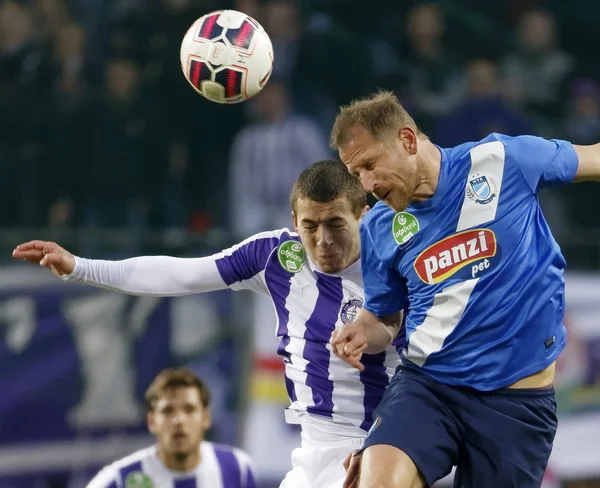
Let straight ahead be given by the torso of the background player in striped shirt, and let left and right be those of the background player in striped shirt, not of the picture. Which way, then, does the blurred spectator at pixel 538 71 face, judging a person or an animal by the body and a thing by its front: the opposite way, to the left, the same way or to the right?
the same way

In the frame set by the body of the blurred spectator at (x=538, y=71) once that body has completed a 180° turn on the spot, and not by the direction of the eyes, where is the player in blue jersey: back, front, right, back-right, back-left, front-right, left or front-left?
back

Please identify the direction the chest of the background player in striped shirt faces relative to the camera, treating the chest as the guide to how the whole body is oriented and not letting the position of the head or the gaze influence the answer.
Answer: toward the camera

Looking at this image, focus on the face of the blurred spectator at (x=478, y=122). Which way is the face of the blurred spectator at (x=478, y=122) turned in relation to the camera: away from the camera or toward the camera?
toward the camera

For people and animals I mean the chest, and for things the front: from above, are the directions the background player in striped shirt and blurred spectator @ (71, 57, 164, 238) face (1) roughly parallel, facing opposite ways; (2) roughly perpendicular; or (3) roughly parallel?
roughly parallel

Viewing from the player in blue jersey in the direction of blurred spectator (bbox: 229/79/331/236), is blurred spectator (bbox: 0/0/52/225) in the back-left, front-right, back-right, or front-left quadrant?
front-left

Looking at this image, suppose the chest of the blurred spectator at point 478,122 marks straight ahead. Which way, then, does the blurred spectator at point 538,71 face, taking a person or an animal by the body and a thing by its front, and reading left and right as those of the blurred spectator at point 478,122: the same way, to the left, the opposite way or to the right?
the same way

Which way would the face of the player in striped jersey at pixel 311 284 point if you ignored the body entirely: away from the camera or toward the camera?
toward the camera

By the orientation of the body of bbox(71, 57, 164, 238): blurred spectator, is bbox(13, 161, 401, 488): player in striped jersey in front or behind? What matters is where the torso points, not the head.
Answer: in front

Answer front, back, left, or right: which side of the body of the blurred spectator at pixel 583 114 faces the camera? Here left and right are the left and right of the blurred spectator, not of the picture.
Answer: front

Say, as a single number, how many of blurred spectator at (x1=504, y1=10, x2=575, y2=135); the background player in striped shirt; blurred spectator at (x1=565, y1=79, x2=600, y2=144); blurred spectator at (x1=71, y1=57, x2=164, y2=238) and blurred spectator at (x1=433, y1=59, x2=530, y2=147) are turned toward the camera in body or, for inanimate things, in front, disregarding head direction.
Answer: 5

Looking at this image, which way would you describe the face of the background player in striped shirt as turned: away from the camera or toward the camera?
toward the camera

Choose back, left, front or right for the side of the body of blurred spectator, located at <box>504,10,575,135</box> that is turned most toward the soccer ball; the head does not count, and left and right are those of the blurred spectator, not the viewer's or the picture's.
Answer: front

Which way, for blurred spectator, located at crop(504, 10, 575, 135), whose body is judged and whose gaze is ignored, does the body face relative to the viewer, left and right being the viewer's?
facing the viewer

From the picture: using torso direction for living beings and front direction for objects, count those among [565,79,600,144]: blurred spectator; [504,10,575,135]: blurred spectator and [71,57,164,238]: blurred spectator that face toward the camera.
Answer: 3

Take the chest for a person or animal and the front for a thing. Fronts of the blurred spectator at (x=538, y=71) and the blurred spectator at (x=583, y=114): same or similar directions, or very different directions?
same or similar directions

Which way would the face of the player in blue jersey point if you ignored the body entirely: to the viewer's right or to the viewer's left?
to the viewer's left
